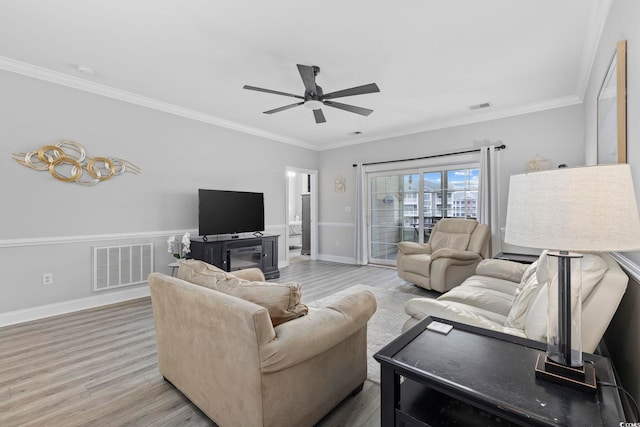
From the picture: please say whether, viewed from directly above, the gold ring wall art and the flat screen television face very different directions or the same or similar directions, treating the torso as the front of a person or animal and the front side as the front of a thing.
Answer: same or similar directions

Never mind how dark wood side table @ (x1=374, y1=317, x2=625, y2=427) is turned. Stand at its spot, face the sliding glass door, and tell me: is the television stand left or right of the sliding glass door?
left

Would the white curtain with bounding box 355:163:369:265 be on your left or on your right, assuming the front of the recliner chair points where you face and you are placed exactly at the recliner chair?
on your right

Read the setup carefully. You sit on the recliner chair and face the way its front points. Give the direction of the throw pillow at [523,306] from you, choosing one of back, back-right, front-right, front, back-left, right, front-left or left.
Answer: front-left

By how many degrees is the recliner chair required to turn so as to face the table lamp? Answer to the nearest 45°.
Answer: approximately 45° to its left

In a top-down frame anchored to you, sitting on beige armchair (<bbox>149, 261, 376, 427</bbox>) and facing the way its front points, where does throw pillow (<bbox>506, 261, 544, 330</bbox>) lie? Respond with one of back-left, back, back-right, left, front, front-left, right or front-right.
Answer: front-right

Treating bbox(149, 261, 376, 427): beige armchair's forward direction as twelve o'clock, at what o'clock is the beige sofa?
The beige sofa is roughly at 2 o'clock from the beige armchair.

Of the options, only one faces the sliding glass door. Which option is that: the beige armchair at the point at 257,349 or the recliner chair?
the beige armchair

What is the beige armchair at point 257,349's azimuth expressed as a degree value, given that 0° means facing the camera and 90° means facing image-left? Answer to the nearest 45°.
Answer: approximately 225°

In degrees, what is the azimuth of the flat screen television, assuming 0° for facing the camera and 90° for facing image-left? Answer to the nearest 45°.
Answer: approximately 315°

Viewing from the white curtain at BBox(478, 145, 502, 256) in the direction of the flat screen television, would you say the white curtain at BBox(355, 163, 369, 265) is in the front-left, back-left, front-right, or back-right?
front-right

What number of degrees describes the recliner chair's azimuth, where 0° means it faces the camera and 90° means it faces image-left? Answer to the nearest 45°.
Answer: approximately 45°

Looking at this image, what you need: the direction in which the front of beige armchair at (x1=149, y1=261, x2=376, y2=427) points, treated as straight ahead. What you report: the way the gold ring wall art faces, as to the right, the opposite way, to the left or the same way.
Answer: to the right

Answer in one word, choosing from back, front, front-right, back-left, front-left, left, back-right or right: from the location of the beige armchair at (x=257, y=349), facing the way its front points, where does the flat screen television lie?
front-left

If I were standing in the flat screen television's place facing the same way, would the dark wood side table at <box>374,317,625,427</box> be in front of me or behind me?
in front

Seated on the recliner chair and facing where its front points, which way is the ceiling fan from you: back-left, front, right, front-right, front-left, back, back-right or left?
front

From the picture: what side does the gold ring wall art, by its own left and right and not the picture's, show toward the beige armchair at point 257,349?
front
